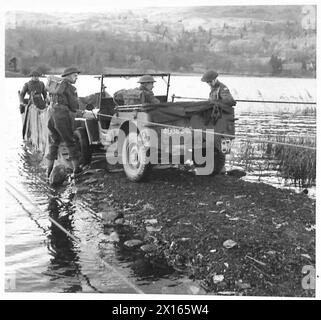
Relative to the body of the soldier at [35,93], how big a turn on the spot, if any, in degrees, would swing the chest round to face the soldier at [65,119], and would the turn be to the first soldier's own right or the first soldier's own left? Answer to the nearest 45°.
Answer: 0° — they already face them

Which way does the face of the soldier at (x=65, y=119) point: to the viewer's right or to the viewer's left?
to the viewer's right

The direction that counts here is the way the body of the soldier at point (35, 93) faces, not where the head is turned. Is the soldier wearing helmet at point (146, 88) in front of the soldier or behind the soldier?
in front

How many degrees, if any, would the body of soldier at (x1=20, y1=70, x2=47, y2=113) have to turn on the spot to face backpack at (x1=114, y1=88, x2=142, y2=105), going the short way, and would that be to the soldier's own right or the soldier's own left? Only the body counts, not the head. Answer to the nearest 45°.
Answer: approximately 45° to the soldier's own left

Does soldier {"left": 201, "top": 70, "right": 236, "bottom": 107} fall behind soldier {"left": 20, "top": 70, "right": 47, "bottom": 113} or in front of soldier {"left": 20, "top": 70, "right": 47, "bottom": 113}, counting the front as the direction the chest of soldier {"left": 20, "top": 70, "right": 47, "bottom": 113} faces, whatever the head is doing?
in front
